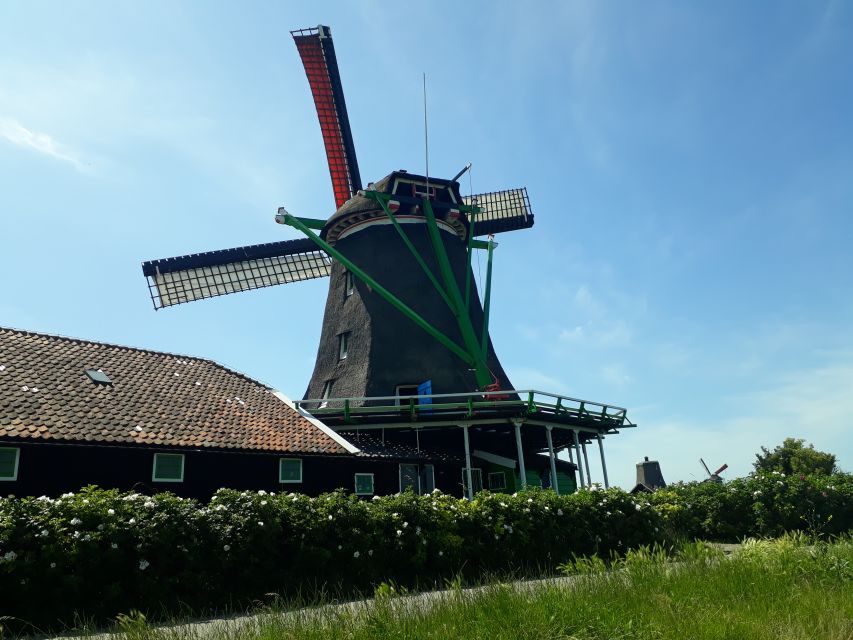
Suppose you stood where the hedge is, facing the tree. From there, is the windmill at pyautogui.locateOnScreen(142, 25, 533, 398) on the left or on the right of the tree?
left

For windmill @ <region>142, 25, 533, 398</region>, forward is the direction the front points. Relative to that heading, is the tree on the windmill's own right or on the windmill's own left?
on the windmill's own right

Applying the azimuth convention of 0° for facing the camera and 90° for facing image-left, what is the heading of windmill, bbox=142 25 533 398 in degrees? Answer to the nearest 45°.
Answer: approximately 135°

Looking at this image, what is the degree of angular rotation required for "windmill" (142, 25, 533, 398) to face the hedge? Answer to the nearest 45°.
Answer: approximately 135° to its left
